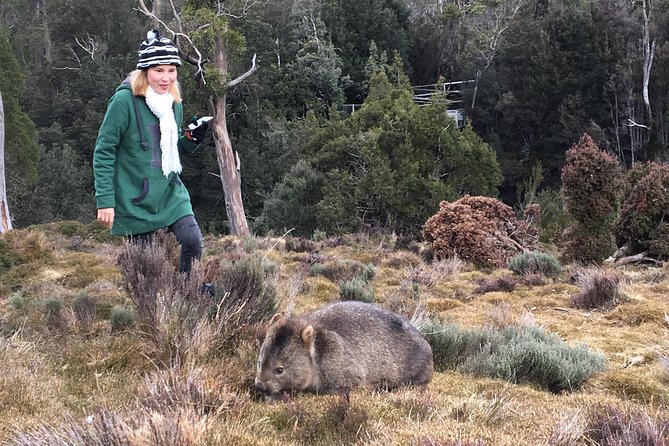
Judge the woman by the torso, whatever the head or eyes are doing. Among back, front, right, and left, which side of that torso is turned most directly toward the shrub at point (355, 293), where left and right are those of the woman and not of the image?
left

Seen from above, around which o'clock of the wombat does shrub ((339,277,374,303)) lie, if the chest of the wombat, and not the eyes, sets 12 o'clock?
The shrub is roughly at 3 o'clock from the wombat.

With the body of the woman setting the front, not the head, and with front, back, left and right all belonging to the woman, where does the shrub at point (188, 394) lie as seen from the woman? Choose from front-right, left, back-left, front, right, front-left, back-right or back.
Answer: front-right

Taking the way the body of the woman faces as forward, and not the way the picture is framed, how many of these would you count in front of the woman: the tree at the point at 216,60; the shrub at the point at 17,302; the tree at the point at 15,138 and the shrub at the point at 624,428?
1

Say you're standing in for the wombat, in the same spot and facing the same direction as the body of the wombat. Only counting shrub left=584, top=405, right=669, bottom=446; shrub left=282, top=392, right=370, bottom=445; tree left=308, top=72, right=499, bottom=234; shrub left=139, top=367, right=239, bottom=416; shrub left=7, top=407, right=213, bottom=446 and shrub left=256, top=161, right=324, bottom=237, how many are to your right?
2

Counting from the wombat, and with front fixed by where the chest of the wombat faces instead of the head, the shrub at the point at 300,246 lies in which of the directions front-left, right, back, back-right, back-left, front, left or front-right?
right

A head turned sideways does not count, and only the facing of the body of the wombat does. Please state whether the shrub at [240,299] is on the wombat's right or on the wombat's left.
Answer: on the wombat's right

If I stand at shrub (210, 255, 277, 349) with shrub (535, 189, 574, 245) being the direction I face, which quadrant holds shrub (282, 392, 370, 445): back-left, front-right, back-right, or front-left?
back-right

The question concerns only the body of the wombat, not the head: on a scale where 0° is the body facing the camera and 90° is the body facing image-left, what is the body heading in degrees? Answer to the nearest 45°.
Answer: approximately 90°

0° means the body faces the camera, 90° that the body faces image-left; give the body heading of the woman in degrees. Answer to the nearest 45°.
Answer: approximately 315°

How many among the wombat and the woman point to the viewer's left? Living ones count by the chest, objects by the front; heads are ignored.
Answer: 1
